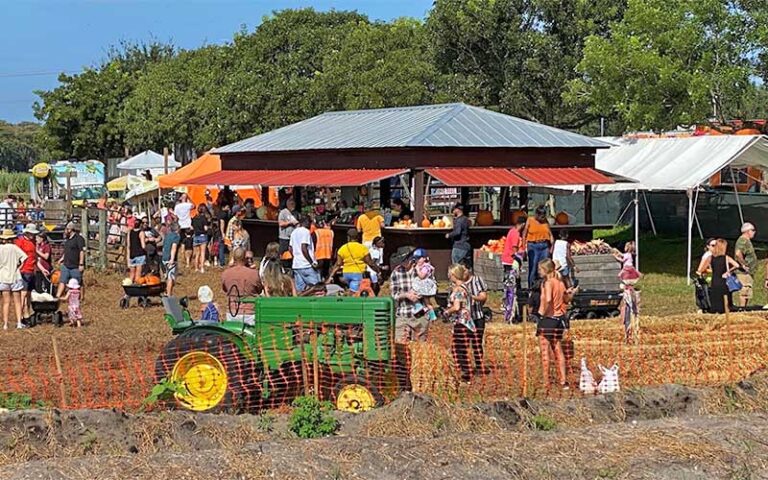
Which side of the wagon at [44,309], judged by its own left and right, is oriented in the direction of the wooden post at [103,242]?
front

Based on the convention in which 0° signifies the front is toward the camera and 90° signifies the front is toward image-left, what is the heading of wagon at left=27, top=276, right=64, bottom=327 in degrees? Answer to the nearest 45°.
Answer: approximately 180°

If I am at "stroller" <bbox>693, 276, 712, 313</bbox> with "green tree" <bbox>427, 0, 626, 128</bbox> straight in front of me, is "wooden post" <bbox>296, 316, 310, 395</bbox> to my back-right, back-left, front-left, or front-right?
back-left

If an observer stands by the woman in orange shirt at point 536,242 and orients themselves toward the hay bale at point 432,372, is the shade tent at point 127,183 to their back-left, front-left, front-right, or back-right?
back-right
